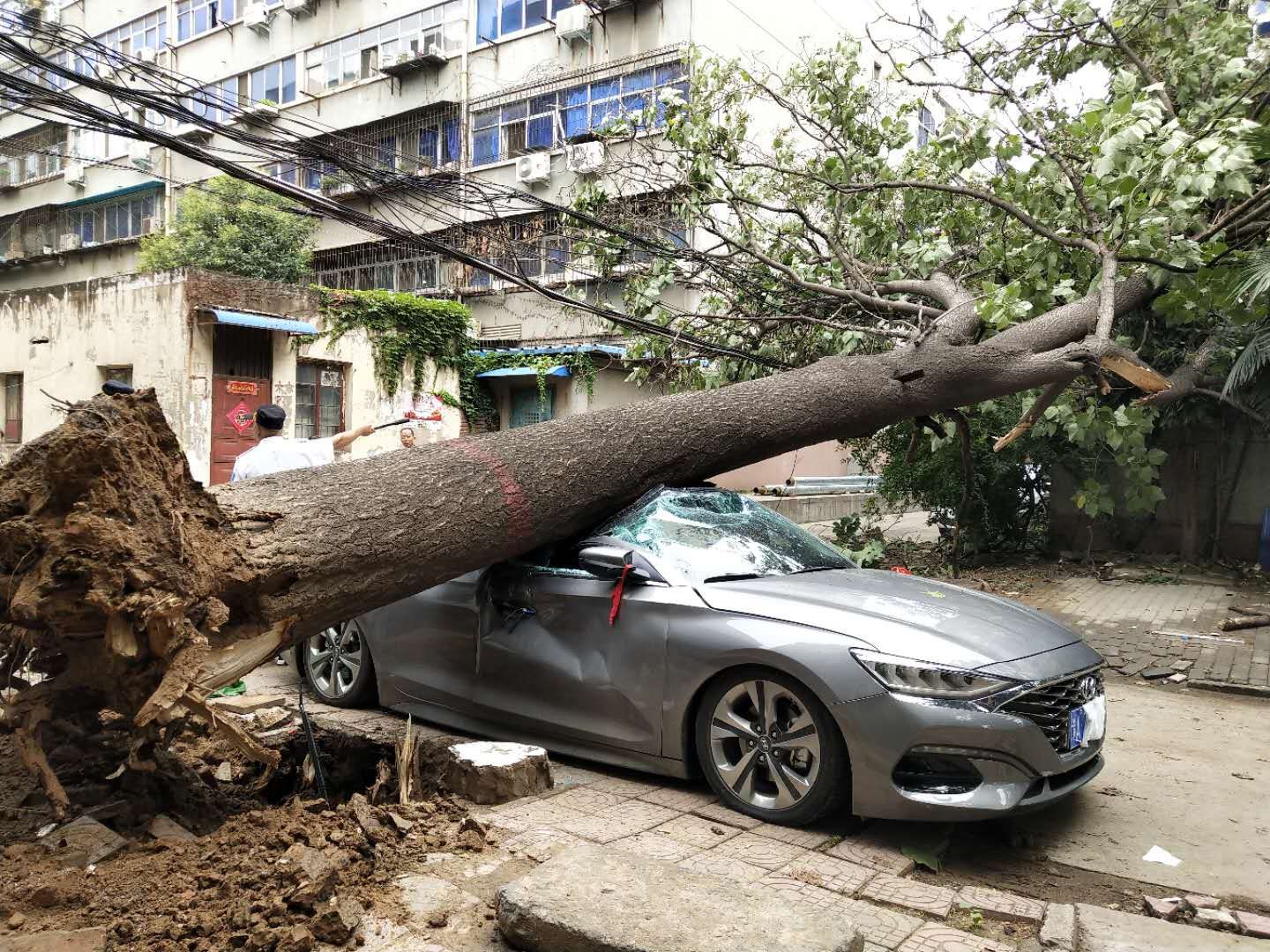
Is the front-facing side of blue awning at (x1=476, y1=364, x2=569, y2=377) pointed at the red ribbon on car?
yes

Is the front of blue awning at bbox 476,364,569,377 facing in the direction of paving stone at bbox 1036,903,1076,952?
yes

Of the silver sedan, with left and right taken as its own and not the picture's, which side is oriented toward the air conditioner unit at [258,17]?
back

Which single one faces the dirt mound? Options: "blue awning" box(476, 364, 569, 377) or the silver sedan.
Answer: the blue awning

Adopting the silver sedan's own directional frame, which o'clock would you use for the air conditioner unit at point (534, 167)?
The air conditioner unit is roughly at 7 o'clock from the silver sedan.

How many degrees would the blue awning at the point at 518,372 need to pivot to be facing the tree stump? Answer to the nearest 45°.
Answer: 0° — it already faces it

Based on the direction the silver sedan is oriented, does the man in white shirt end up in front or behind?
behind

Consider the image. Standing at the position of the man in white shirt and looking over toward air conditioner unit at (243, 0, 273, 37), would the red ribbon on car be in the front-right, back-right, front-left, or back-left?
back-right

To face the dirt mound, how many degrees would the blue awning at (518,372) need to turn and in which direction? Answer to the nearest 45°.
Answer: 0° — it already faces it

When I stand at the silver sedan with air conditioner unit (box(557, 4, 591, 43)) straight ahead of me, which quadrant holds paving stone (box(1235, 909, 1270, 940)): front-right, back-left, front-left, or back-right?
back-right

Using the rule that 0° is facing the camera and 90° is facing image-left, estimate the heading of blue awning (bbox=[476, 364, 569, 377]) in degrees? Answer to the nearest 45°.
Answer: approximately 0°

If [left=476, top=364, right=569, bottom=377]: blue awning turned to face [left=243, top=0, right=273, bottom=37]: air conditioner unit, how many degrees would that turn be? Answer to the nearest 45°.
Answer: approximately 135° to its right
